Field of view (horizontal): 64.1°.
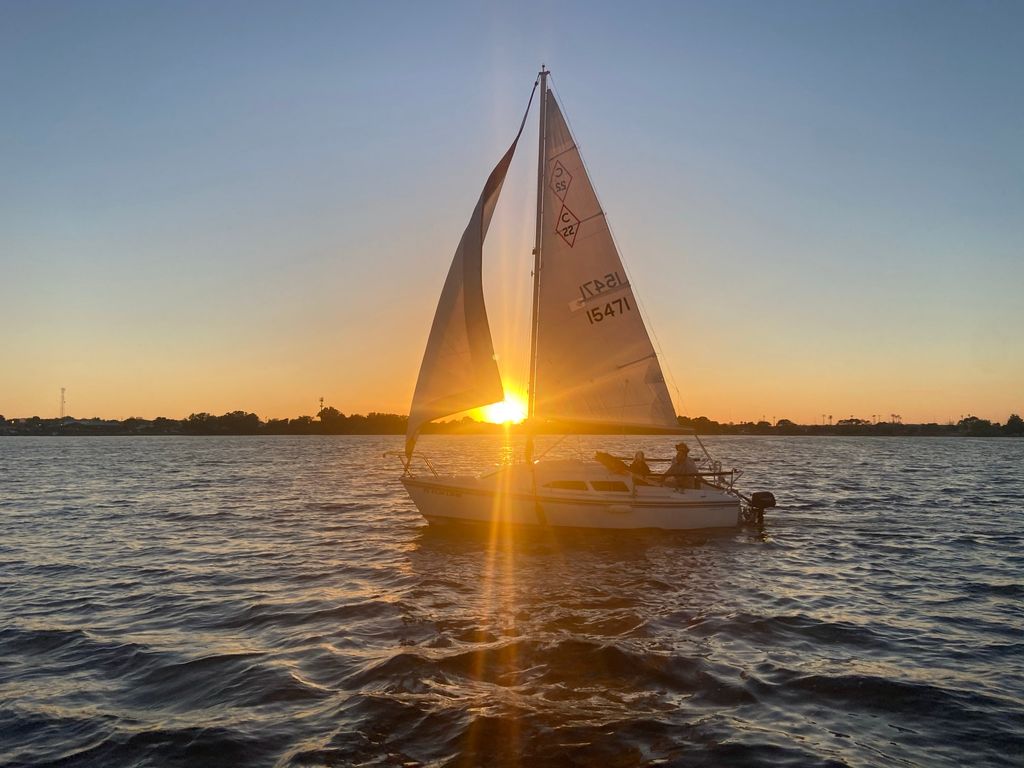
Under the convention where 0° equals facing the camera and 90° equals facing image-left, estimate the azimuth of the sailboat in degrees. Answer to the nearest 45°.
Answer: approximately 90°
